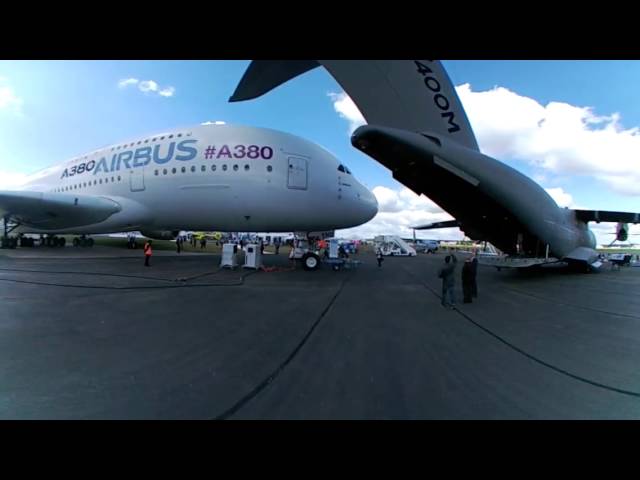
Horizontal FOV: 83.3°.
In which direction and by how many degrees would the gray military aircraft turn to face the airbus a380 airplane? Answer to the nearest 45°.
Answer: approximately 135° to its left

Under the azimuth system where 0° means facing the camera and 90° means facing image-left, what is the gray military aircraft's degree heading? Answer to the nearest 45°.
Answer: approximately 225°
